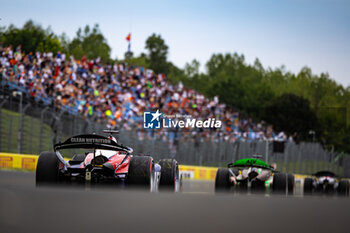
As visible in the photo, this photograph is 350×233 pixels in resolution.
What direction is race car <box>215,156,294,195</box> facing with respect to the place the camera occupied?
facing away from the viewer

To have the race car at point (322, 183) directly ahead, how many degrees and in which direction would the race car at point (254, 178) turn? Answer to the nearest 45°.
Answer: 0° — it already faces it

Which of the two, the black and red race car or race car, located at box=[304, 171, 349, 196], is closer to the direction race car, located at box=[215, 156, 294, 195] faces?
the race car

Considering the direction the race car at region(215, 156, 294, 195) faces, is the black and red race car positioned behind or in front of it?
behind

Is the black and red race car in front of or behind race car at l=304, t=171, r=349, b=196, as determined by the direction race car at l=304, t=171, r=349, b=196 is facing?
behind

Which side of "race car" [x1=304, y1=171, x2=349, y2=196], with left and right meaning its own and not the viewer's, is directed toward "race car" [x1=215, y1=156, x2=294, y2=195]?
back

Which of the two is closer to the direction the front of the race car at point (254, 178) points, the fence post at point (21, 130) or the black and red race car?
the fence post

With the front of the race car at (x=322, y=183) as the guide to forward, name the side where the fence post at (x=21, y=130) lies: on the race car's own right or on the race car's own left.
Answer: on the race car's own left

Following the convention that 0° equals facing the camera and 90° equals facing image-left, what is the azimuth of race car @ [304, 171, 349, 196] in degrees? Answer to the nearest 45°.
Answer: approximately 180°

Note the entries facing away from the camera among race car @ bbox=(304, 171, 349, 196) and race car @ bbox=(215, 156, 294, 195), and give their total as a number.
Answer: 2

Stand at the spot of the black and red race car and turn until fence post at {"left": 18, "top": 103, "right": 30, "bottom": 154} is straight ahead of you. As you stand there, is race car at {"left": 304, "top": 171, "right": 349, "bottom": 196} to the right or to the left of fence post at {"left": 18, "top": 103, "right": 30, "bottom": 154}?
right
